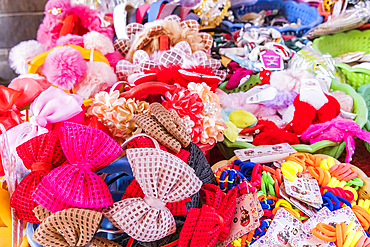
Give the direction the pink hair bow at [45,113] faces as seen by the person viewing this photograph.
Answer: facing the viewer

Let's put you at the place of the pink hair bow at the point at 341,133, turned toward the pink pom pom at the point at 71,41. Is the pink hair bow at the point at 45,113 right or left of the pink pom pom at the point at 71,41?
left

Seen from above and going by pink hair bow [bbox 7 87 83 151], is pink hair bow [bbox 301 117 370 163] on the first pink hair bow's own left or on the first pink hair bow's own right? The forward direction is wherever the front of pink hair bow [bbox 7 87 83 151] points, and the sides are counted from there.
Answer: on the first pink hair bow's own left

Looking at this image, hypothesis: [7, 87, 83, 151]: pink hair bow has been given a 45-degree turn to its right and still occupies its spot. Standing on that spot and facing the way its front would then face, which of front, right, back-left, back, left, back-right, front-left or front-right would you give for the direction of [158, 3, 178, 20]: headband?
back

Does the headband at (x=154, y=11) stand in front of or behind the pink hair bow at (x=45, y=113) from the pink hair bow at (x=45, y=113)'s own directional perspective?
behind

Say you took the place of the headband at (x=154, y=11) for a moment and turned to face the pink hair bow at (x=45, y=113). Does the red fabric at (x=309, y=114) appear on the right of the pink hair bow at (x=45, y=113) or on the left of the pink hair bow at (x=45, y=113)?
left

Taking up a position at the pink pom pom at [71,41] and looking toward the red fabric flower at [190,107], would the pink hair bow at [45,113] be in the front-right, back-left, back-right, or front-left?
front-right

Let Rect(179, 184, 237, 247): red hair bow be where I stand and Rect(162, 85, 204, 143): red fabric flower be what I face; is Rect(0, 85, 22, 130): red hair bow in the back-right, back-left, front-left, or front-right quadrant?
front-left
